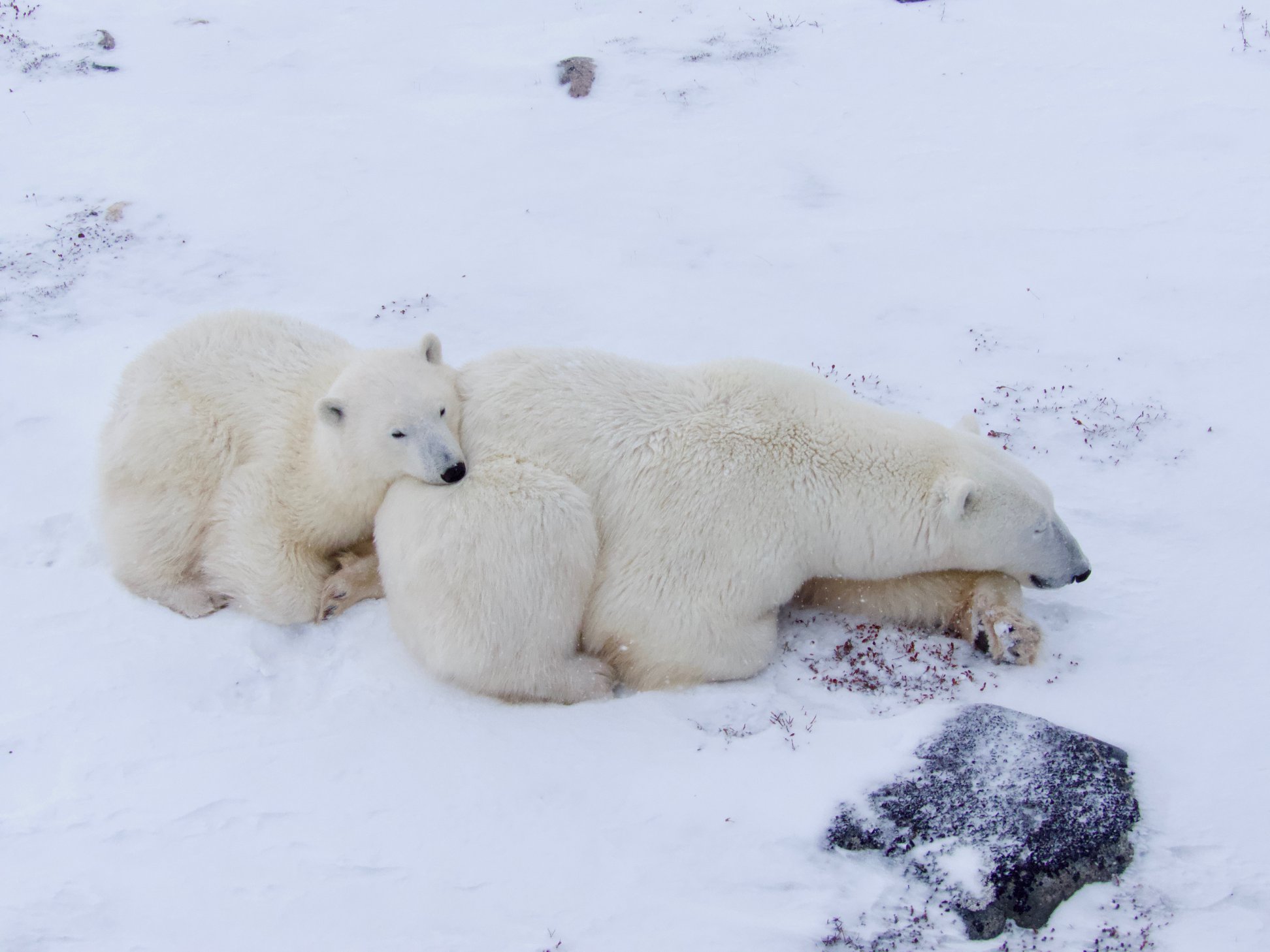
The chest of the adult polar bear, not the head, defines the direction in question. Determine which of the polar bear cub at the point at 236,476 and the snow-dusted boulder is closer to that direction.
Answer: the snow-dusted boulder

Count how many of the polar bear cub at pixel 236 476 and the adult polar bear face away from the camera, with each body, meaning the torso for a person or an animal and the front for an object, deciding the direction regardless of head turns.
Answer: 0

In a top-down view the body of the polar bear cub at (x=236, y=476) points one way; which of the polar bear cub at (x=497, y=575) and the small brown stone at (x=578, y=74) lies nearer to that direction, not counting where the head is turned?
the polar bear cub

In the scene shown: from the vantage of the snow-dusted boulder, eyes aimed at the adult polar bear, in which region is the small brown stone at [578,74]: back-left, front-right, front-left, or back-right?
front-right

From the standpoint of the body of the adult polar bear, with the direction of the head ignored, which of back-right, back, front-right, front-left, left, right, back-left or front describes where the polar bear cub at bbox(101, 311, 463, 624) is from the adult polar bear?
back

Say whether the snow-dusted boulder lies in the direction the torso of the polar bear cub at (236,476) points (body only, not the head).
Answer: yes

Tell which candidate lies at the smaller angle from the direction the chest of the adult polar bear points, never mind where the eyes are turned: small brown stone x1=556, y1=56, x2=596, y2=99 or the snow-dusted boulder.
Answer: the snow-dusted boulder

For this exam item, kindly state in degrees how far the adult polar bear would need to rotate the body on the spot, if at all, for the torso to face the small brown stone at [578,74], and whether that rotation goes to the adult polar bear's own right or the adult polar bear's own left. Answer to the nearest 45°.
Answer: approximately 90° to the adult polar bear's own left

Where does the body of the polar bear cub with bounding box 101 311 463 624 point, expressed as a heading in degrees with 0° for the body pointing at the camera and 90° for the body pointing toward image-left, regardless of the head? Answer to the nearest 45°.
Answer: approximately 315°

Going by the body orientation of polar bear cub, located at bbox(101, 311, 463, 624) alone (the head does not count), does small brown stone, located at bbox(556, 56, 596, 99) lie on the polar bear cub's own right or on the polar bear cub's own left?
on the polar bear cub's own left

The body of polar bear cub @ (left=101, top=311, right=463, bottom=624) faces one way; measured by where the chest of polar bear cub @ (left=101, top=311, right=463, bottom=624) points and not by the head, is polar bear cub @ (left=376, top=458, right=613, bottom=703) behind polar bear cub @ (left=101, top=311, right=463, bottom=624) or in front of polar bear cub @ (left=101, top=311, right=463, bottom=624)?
in front

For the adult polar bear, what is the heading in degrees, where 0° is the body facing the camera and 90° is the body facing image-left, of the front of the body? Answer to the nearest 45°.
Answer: approximately 270°

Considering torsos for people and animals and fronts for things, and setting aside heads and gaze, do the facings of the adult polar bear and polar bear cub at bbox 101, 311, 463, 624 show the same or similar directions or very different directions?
same or similar directions
